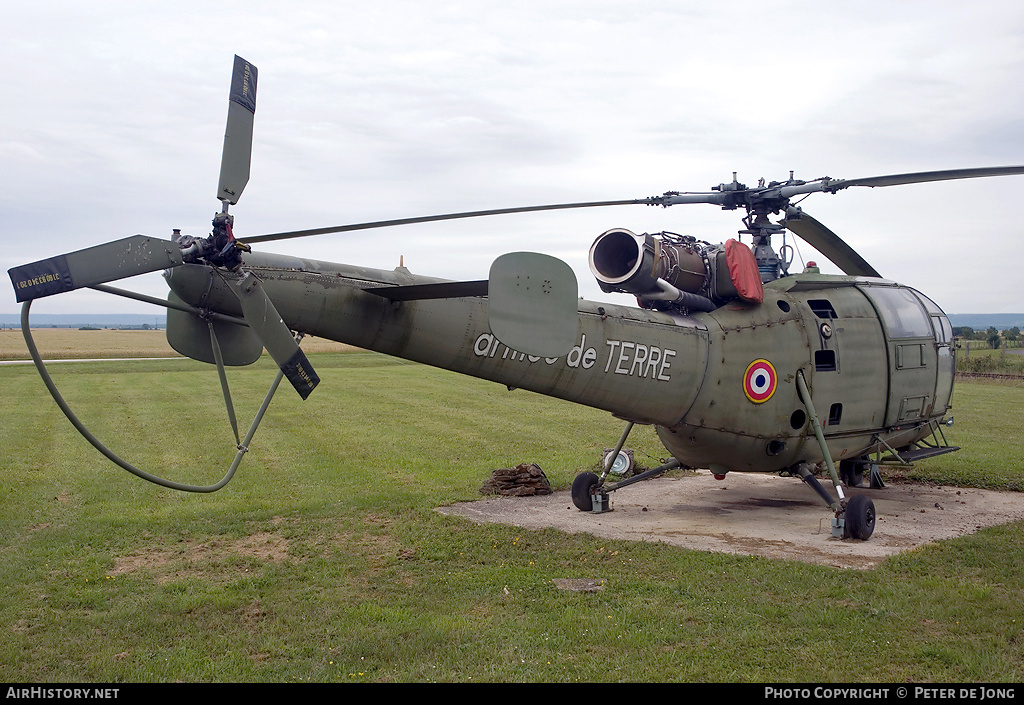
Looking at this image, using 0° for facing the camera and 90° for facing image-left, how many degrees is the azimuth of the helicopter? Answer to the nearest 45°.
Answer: approximately 225°
